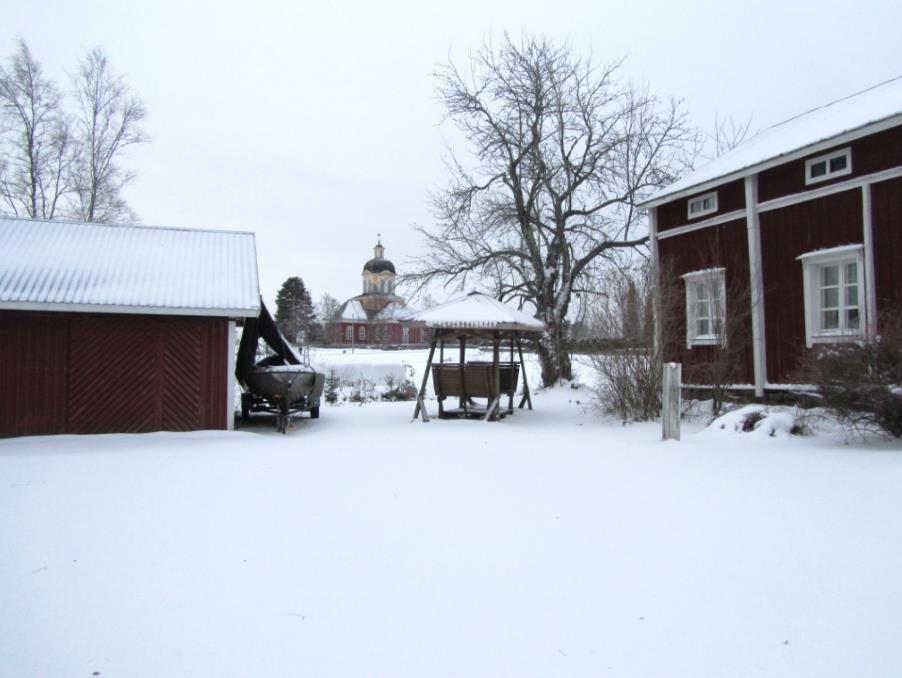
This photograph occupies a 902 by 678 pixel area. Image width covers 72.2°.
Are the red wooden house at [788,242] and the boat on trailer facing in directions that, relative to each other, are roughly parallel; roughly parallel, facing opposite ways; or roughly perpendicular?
roughly perpendicular

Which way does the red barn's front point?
toward the camera

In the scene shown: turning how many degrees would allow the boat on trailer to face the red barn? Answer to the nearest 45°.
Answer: approximately 45° to its right

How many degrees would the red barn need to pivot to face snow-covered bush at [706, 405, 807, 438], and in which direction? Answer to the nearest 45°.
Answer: approximately 45° to its left

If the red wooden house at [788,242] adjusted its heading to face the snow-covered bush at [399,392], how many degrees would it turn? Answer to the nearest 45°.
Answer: approximately 45° to its right

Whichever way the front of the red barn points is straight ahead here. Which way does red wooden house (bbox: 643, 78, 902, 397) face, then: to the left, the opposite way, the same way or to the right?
to the right

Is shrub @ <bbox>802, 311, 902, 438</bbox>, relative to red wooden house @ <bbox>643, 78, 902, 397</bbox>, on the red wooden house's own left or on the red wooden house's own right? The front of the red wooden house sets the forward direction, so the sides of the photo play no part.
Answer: on the red wooden house's own left

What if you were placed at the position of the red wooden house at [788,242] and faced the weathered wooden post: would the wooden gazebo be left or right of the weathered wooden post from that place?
right

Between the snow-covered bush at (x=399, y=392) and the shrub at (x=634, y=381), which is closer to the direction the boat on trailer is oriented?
the shrub

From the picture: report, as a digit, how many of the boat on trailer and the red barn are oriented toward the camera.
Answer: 2

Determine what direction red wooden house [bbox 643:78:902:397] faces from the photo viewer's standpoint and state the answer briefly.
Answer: facing the viewer and to the left of the viewer

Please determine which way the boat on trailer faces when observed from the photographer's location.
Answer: facing the viewer

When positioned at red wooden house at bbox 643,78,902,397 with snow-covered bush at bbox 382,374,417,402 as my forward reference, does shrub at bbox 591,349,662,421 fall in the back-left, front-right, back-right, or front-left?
front-left

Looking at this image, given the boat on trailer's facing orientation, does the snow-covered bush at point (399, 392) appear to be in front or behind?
behind
